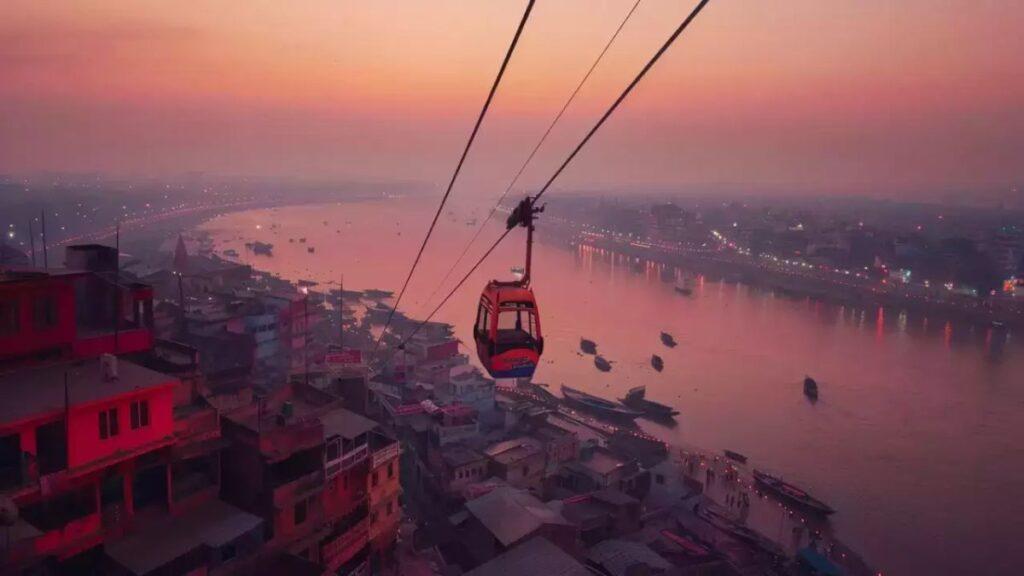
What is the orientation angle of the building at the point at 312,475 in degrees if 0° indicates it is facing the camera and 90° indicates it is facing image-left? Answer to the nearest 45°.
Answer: approximately 315°

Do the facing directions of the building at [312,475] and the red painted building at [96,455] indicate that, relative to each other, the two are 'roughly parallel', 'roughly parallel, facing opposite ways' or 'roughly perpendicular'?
roughly parallel

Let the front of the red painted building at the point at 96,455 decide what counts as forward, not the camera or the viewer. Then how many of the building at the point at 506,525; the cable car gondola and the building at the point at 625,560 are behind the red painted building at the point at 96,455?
0

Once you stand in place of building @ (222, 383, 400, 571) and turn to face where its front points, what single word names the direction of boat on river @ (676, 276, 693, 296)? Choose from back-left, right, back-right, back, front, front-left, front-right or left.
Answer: left

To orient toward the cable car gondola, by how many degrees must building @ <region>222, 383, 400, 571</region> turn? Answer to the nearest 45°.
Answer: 0° — it already faces it

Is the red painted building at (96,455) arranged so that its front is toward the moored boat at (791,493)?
no

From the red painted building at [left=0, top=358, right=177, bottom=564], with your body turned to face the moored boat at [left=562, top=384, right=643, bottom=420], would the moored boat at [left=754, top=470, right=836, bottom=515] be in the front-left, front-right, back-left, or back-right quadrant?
front-right

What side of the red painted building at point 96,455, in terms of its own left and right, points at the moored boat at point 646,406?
left

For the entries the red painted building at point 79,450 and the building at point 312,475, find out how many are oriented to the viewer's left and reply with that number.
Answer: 0

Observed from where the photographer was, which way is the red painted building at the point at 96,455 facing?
facing the viewer and to the right of the viewer

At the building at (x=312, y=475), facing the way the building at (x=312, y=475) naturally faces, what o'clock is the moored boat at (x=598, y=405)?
The moored boat is roughly at 9 o'clock from the building.

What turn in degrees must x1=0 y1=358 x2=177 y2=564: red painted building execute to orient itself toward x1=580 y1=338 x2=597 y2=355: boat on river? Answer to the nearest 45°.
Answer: approximately 90° to its left

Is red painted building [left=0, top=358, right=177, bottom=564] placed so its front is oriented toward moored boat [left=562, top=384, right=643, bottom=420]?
no

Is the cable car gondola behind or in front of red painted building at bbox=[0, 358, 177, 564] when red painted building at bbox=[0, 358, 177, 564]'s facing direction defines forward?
in front

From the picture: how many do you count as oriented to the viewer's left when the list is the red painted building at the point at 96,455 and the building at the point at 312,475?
0

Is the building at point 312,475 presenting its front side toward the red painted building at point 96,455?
no

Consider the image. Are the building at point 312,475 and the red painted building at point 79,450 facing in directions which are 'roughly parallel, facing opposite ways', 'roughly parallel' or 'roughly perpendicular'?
roughly parallel
